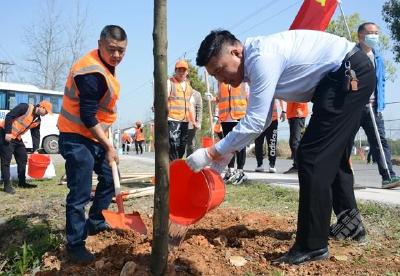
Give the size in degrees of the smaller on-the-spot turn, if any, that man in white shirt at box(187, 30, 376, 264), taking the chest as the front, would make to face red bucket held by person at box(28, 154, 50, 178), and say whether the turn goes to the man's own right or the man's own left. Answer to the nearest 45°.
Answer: approximately 45° to the man's own right

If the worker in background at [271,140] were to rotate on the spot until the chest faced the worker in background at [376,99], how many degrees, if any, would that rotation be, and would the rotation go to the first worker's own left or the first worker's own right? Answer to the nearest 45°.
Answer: approximately 45° to the first worker's own left

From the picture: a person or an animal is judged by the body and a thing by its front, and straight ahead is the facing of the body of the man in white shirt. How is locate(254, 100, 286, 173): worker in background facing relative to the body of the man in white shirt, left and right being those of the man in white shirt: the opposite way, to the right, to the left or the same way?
to the left

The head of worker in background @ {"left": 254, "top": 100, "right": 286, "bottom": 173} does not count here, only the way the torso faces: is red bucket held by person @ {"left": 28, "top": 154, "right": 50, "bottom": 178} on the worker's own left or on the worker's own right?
on the worker's own right

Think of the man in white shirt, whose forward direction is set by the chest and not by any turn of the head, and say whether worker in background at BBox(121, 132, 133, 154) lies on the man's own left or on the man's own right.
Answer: on the man's own right

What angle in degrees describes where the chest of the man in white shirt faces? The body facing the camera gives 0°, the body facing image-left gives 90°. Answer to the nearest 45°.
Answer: approximately 90°
